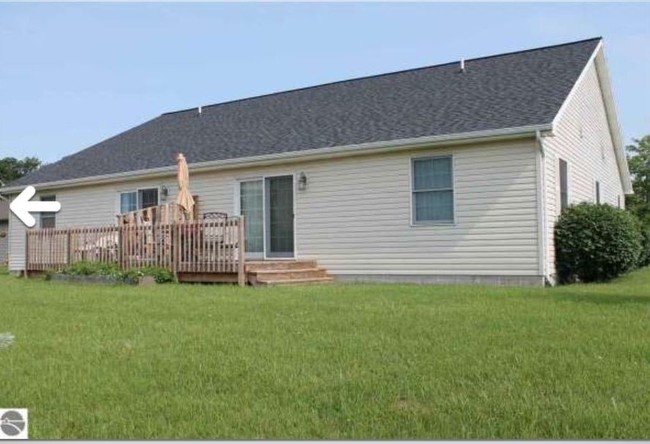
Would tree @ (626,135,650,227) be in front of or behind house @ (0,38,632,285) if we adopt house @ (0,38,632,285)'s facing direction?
in front

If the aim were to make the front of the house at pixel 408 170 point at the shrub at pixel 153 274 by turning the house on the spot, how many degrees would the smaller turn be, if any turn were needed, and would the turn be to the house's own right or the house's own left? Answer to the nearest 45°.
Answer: approximately 135° to the house's own left

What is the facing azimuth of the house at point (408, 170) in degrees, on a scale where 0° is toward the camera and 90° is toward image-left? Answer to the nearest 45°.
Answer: approximately 225°

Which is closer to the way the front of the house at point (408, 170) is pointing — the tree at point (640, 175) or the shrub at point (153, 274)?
the tree
